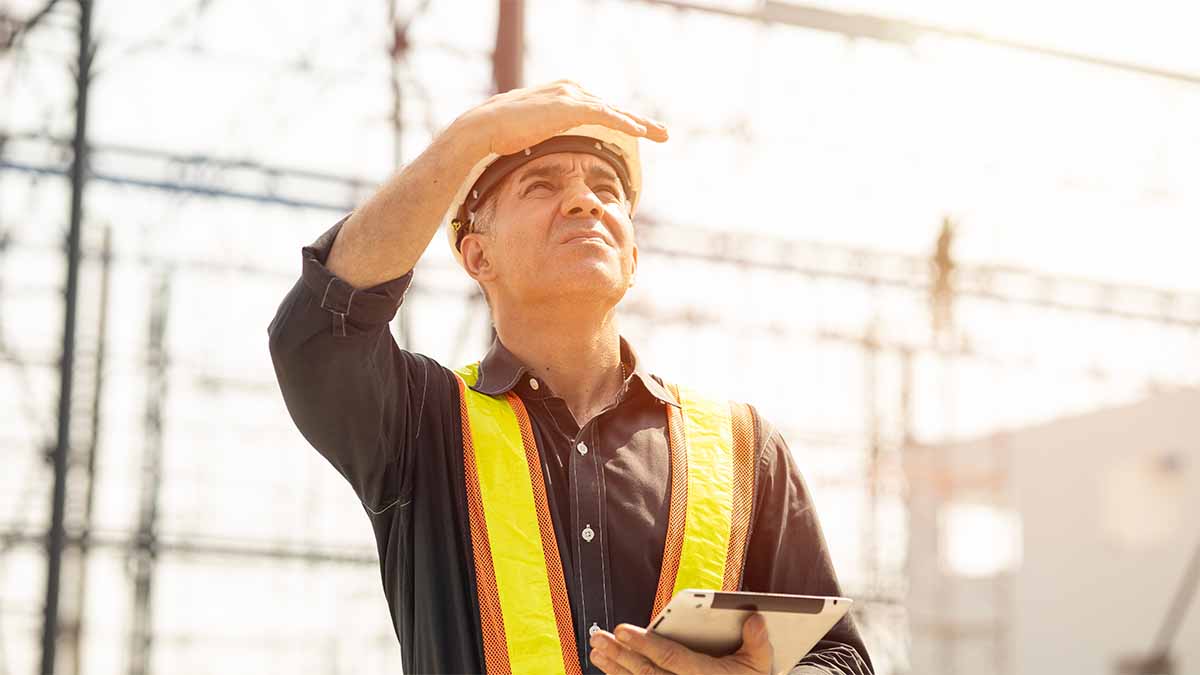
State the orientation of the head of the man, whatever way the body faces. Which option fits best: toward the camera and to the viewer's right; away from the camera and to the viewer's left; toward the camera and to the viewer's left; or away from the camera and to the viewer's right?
toward the camera and to the viewer's right

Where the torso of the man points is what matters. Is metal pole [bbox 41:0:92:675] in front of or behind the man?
behind

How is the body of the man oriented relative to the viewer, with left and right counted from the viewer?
facing the viewer
